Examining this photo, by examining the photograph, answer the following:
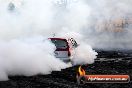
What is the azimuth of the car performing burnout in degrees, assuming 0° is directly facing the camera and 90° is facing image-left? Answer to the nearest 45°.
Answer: approximately 225°
